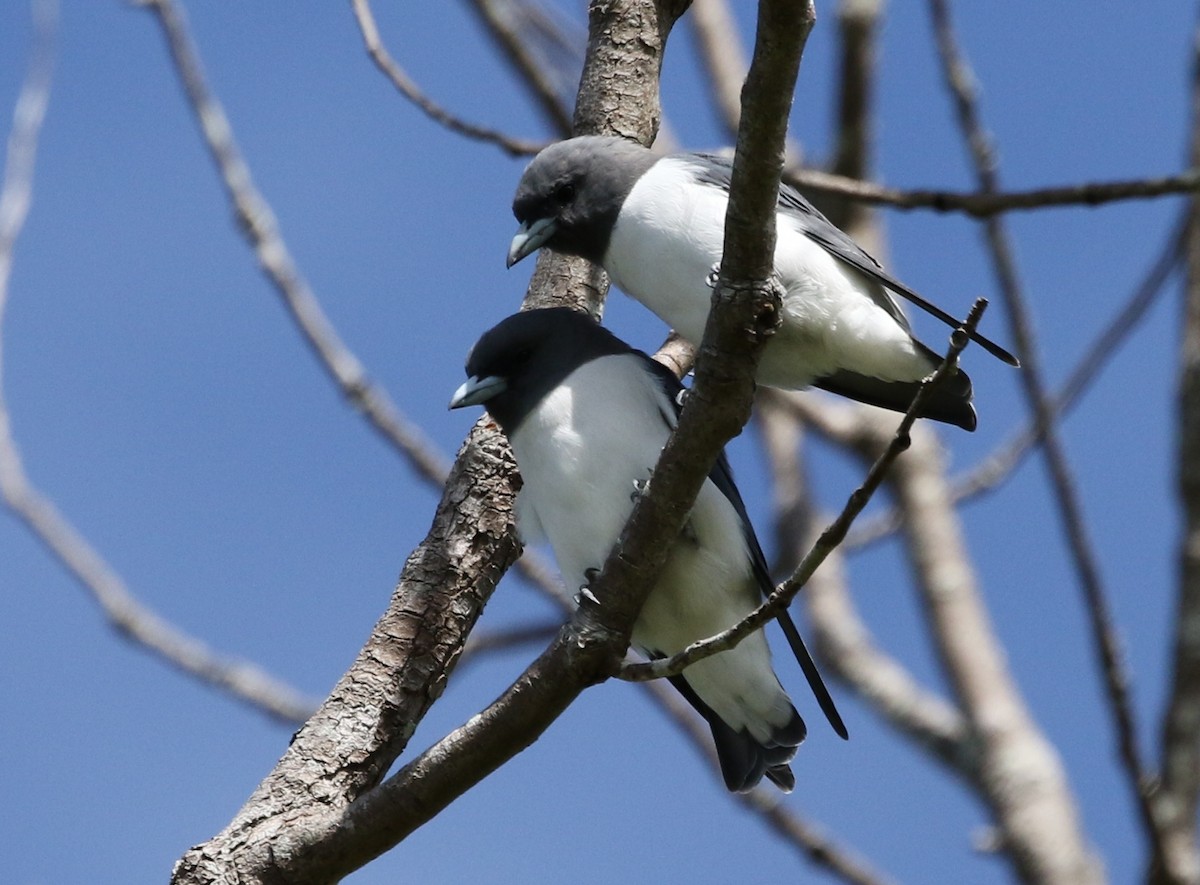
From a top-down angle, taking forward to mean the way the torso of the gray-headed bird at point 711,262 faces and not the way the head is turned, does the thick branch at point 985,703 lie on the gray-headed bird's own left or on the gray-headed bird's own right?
on the gray-headed bird's own right

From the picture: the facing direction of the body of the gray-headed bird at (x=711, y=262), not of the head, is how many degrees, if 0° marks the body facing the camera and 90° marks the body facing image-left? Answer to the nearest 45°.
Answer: approximately 90°

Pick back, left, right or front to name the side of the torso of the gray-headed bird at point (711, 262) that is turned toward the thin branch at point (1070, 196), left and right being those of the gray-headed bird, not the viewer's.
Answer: back

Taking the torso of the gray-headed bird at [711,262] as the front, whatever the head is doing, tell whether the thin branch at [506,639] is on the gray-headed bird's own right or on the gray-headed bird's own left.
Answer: on the gray-headed bird's own right
